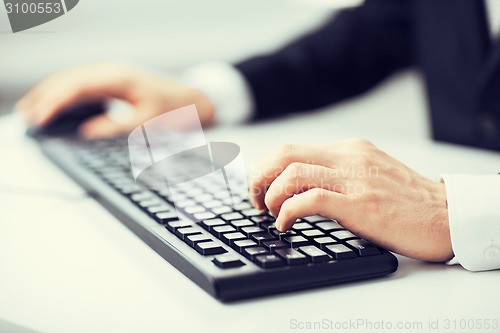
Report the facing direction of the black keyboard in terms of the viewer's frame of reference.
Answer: facing to the right of the viewer
